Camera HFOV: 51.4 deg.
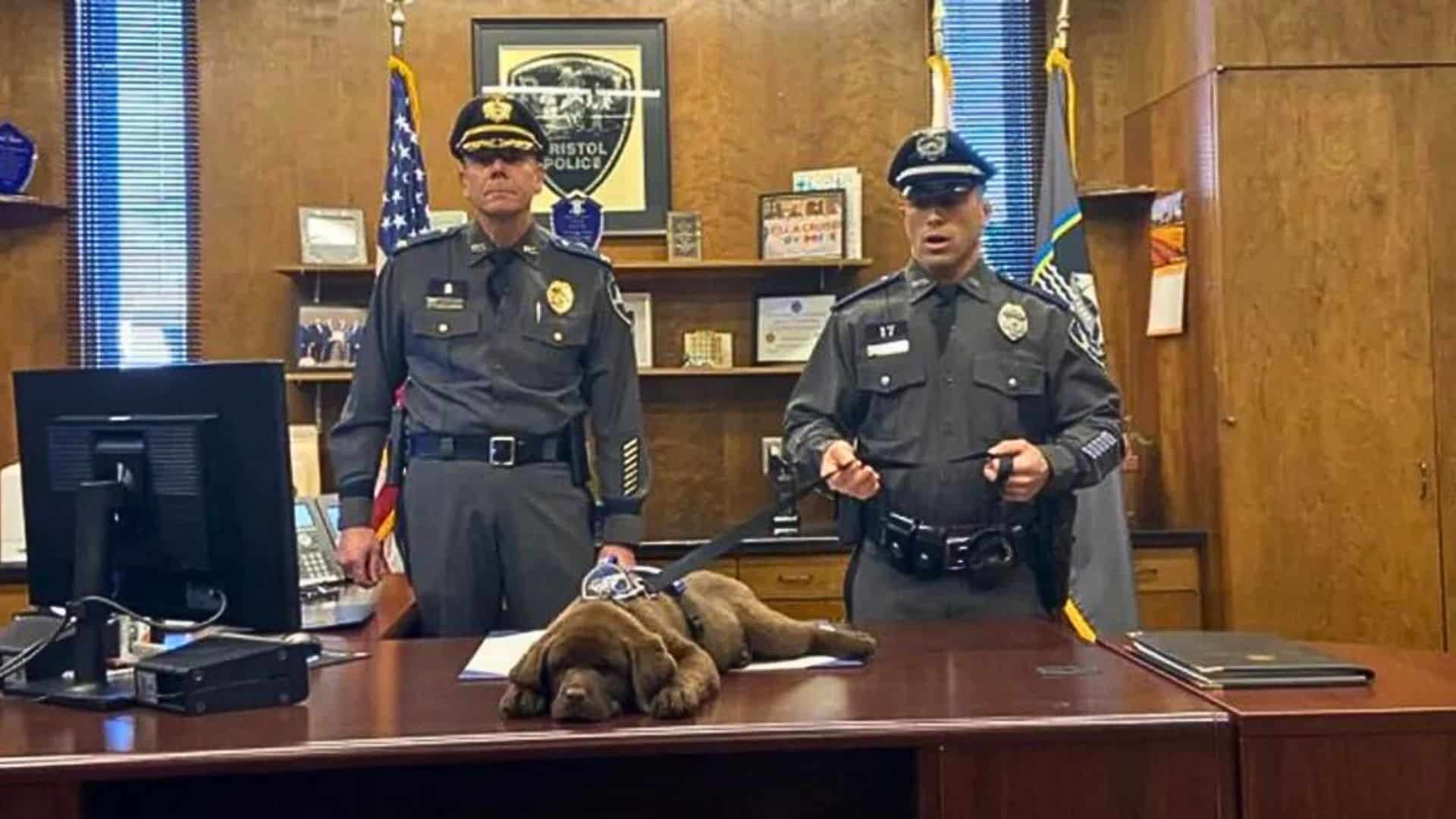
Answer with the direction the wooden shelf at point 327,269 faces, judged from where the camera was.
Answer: facing the viewer

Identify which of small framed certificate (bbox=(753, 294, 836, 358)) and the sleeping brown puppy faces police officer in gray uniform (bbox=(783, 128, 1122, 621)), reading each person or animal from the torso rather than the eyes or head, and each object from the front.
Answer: the small framed certificate

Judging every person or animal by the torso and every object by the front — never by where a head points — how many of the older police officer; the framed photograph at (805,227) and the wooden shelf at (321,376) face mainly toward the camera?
3

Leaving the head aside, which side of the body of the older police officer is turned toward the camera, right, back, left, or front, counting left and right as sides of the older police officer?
front

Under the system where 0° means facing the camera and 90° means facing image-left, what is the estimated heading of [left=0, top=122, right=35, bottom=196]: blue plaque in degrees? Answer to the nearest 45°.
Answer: approximately 0°

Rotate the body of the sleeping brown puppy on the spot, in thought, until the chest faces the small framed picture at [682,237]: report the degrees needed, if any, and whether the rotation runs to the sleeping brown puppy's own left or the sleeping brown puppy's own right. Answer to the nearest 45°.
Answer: approximately 135° to the sleeping brown puppy's own right

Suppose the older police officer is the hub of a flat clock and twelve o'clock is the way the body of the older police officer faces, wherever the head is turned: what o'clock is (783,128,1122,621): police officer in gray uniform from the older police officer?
The police officer in gray uniform is roughly at 10 o'clock from the older police officer.

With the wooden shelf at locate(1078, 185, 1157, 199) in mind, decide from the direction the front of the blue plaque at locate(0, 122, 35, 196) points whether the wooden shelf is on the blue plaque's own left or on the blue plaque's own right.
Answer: on the blue plaque's own left

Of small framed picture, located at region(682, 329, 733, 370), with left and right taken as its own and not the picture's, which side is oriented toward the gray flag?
left

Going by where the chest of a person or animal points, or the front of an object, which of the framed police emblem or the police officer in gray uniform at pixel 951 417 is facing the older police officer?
the framed police emblem

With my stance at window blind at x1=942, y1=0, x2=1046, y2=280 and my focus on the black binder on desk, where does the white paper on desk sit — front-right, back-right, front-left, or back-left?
front-right
